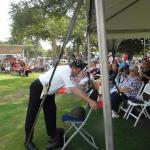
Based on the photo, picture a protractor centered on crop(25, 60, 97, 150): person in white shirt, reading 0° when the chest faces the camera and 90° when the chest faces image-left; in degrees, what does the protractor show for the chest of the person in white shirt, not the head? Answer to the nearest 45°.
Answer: approximately 270°

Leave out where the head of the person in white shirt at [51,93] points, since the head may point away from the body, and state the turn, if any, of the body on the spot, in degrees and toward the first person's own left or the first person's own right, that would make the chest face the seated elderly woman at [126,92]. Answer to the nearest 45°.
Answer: approximately 45° to the first person's own left

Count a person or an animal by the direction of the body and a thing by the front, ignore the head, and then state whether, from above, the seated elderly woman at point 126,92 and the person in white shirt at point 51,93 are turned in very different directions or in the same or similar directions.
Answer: very different directions

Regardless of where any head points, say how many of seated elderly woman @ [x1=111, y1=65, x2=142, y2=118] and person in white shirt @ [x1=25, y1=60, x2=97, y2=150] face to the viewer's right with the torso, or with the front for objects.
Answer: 1

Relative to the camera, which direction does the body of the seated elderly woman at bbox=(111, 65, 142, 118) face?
to the viewer's left
